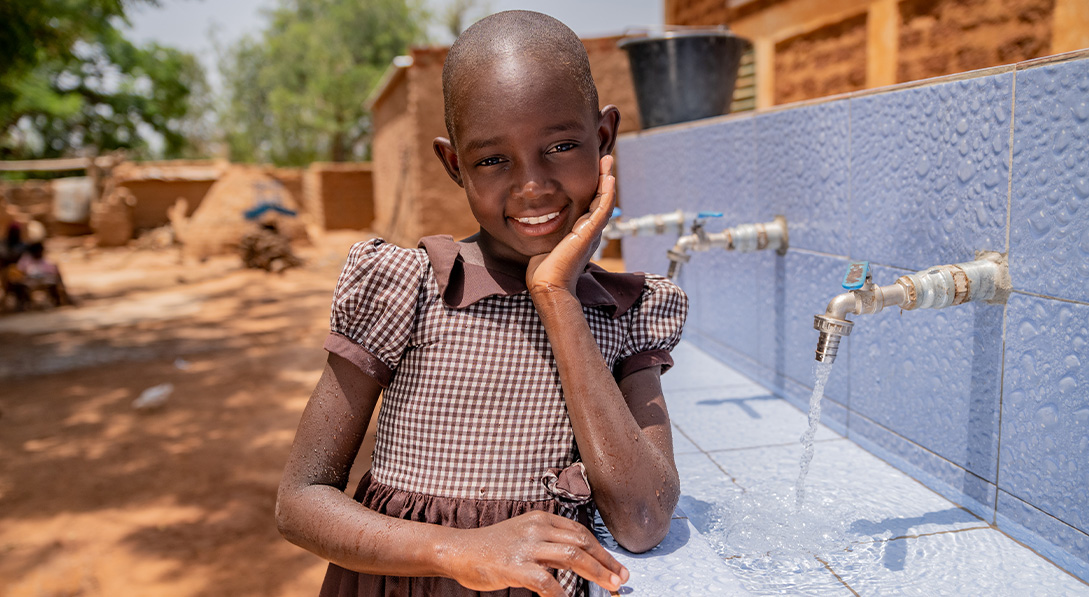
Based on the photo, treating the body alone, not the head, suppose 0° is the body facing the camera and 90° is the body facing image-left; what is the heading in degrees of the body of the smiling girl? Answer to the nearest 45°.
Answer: approximately 0°

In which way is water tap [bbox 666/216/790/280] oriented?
to the viewer's left

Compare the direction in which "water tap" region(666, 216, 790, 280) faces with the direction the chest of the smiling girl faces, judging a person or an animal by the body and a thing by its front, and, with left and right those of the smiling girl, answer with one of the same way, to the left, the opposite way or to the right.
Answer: to the right

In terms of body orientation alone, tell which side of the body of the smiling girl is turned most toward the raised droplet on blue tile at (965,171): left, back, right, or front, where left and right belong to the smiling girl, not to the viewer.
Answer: left

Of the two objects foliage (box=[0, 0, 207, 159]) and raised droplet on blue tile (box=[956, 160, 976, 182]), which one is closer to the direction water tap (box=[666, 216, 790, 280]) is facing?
the foliage

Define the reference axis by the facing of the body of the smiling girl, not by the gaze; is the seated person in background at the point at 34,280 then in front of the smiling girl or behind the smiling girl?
behind

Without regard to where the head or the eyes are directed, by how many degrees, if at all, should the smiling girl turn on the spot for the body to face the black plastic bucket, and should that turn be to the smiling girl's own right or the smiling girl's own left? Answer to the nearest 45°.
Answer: approximately 180°
